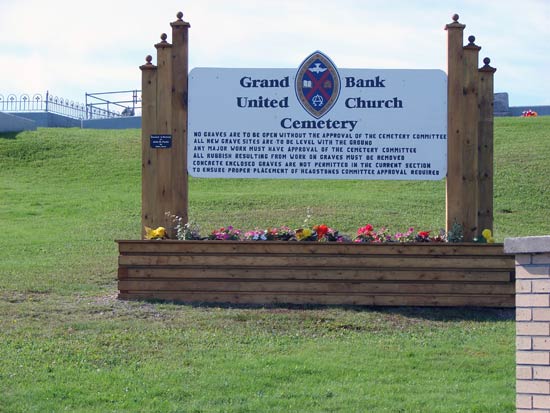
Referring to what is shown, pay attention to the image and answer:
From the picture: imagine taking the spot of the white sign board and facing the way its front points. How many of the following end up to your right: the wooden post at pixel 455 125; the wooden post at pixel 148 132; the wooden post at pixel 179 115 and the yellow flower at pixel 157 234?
3

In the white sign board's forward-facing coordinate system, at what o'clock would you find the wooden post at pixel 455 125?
The wooden post is roughly at 9 o'clock from the white sign board.

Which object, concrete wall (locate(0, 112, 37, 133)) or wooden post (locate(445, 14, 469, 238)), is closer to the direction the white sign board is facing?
the wooden post

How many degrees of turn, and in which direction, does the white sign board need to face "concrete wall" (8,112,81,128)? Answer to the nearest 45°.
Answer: approximately 135° to its right

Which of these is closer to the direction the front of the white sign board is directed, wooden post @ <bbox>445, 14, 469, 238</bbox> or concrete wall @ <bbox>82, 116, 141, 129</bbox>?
the wooden post

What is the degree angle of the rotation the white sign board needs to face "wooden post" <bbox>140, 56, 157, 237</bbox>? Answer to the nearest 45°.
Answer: approximately 90° to its right

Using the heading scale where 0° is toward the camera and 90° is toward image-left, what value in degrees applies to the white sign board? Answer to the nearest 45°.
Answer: approximately 0°

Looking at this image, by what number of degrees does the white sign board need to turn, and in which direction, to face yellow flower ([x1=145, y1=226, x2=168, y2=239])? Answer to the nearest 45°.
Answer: approximately 90° to its right

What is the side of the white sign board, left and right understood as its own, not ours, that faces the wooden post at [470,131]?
left
